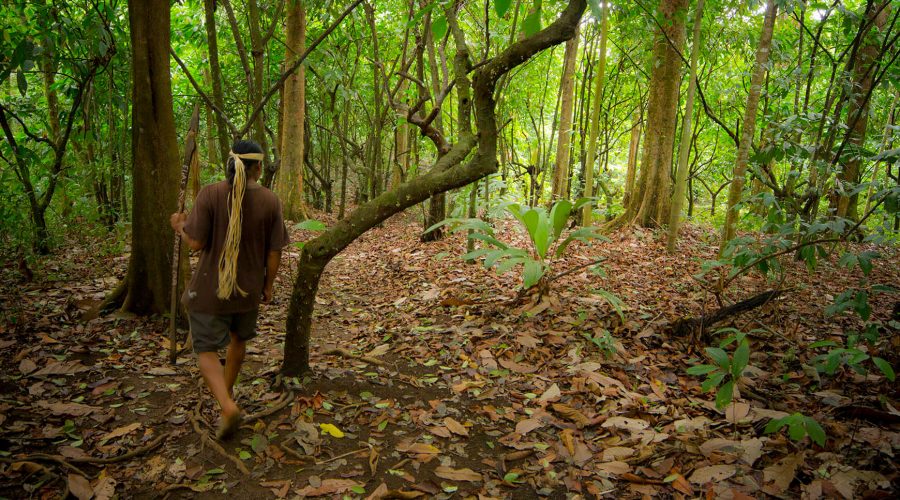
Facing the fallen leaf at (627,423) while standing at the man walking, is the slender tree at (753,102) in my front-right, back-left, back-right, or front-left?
front-left

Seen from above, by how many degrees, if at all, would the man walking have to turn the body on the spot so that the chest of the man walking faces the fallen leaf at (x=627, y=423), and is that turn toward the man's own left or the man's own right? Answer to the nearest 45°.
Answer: approximately 90° to the man's own right

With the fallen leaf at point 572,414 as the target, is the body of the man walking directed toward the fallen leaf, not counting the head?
no

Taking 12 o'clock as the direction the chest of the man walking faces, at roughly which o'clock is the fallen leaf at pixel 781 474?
The fallen leaf is roughly at 4 o'clock from the man walking.

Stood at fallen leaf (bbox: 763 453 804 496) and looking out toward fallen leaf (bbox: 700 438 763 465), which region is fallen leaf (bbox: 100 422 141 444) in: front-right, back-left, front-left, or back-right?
front-left

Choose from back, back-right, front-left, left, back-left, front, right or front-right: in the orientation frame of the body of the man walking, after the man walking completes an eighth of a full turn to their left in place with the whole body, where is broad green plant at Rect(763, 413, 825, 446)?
back

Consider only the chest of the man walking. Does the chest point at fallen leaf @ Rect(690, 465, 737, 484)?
no

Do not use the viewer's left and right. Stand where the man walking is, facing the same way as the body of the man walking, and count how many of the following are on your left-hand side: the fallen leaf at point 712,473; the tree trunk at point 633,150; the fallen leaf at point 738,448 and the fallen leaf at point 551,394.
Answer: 0

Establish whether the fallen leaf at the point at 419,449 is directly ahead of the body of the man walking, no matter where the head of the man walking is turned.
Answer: no

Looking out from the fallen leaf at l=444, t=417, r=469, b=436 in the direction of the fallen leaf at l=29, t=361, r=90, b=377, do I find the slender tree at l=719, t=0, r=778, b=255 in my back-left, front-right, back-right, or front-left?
back-right

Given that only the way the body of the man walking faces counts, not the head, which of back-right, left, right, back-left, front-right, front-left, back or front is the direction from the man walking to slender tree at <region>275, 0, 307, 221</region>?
front

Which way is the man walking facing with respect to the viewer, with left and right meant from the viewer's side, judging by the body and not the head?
facing away from the viewer

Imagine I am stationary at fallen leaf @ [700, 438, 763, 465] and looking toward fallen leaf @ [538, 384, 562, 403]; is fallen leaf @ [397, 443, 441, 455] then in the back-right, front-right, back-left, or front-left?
front-left

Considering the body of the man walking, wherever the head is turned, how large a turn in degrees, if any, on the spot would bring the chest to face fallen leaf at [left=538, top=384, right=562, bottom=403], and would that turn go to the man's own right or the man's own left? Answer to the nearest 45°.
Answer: approximately 90° to the man's own right
